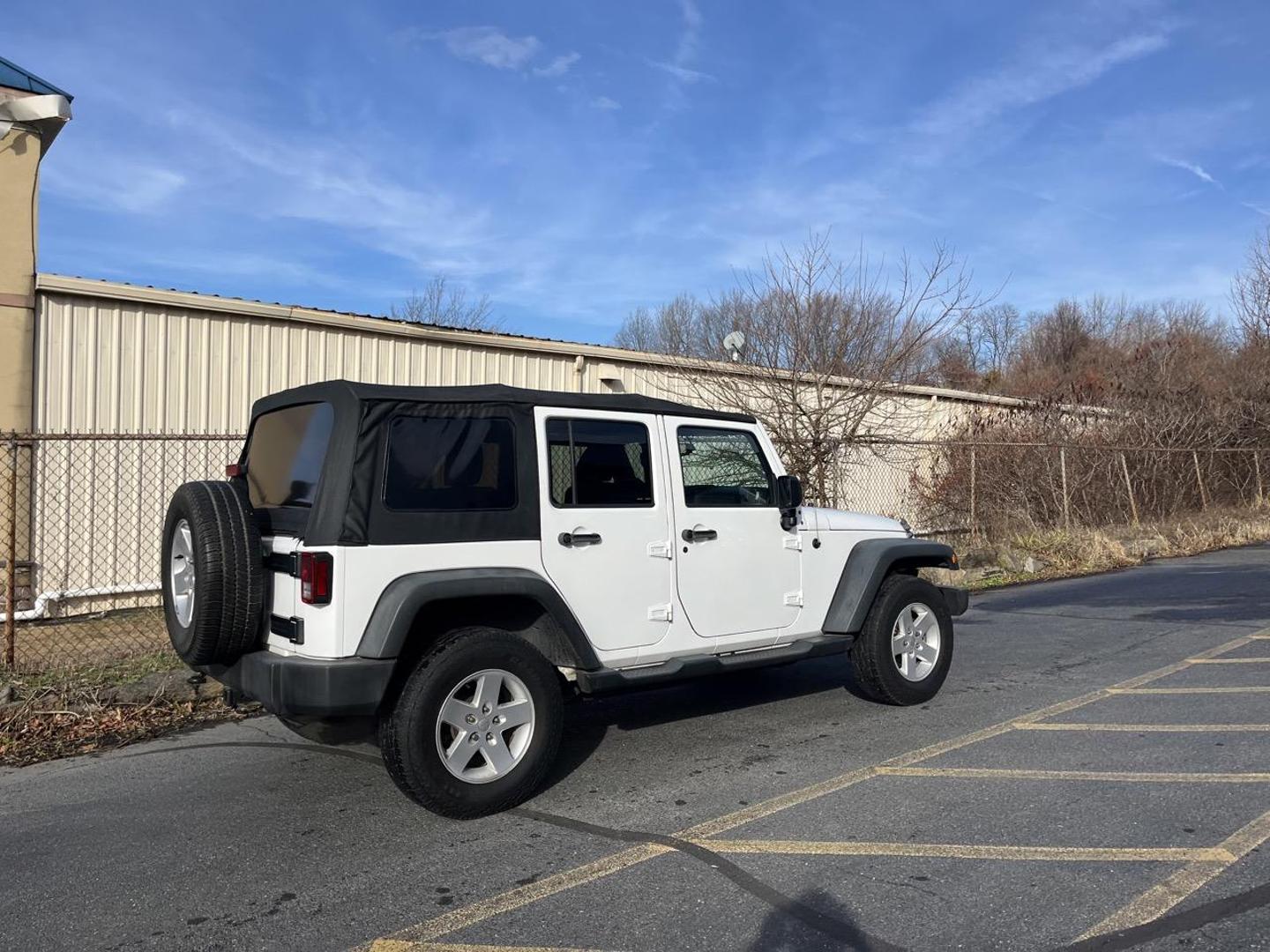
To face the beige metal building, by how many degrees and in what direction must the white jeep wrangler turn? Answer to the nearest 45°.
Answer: approximately 90° to its left

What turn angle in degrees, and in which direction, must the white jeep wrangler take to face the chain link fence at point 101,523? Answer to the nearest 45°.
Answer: approximately 90° to its left

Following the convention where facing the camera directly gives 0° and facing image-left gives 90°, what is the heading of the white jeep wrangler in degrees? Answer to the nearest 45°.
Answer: approximately 225°
